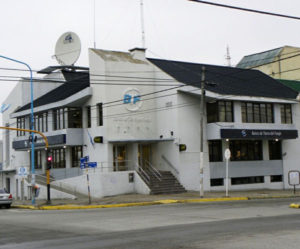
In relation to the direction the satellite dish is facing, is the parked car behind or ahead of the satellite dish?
ahead

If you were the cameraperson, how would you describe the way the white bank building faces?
facing the viewer

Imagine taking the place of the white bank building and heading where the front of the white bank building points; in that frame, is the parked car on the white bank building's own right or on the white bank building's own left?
on the white bank building's own right

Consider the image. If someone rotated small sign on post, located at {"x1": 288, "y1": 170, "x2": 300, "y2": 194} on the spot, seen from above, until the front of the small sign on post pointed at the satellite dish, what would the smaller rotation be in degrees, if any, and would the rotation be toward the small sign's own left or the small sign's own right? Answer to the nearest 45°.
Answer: approximately 90° to the small sign's own right

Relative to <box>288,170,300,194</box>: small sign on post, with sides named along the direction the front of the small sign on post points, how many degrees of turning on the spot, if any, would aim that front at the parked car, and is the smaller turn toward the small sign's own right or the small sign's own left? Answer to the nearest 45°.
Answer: approximately 90° to the small sign's own right

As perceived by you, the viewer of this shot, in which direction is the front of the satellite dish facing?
facing the viewer and to the left of the viewer

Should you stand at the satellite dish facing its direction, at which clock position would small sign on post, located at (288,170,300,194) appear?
The small sign on post is roughly at 9 o'clock from the satellite dish.

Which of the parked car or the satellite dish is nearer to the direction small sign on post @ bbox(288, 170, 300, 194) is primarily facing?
the parked car

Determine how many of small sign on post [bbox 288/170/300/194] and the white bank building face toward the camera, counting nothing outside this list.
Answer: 2

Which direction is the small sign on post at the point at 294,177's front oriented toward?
toward the camera

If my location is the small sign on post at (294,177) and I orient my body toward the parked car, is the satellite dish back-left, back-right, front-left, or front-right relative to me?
front-right

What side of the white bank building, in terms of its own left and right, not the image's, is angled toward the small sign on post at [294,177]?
left
